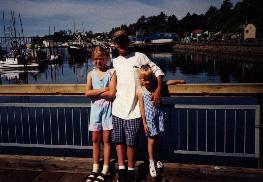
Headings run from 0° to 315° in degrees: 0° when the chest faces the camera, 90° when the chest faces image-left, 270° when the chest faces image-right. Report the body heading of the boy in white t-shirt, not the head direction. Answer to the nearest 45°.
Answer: approximately 0°
